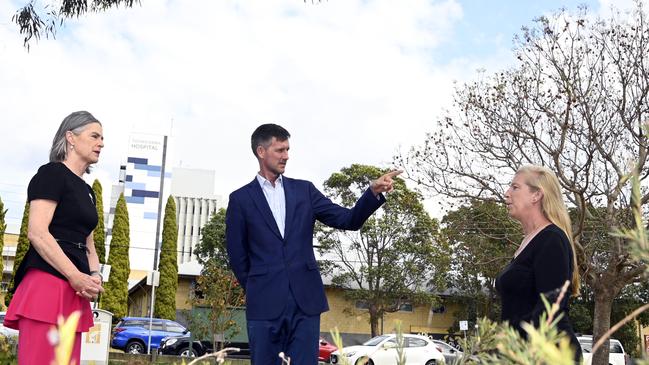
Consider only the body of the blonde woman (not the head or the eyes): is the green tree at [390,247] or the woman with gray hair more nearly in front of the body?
the woman with gray hair

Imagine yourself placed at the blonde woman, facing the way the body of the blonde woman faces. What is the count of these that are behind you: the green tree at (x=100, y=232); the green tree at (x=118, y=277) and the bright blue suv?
0

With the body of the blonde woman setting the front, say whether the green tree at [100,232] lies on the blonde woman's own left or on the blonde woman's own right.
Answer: on the blonde woman's own right

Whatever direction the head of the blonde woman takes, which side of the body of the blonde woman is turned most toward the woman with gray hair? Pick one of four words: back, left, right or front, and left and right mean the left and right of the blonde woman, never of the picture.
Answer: front

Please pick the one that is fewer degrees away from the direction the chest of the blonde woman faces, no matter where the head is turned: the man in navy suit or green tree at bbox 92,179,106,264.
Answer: the man in navy suit

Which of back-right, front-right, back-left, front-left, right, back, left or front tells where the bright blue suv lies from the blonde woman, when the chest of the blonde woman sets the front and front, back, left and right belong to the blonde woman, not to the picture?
front-right

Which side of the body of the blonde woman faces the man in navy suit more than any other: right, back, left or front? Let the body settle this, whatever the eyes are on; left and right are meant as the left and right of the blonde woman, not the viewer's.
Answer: front

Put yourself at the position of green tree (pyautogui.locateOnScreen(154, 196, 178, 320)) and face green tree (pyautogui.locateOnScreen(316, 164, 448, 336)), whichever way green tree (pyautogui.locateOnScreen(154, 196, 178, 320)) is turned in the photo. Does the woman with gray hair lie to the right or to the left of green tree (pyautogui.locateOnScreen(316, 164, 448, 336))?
right

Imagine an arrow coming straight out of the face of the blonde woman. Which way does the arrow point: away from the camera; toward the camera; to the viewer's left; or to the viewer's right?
to the viewer's left

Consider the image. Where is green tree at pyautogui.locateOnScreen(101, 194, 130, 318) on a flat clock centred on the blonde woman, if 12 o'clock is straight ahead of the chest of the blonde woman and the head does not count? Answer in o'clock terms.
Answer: The green tree is roughly at 2 o'clock from the blonde woman.

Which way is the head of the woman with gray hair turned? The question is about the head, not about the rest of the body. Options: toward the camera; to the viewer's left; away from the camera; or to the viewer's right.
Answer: to the viewer's right

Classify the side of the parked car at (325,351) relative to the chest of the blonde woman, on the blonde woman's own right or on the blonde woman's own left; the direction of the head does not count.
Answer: on the blonde woman's own right

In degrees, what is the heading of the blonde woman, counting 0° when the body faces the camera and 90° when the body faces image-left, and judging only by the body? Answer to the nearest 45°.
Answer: approximately 90°
